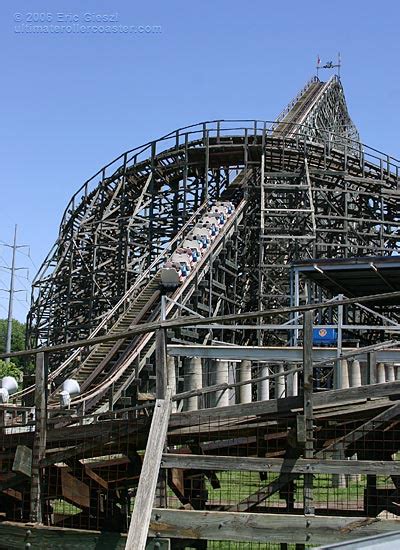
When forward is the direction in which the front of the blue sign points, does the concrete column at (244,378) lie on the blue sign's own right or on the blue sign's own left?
on the blue sign's own right

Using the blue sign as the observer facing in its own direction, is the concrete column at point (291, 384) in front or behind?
behind

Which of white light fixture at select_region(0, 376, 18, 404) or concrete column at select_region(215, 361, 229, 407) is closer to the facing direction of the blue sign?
the white light fixture

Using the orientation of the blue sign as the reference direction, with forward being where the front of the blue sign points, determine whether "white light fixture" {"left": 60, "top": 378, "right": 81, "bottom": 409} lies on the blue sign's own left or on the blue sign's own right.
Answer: on the blue sign's own right

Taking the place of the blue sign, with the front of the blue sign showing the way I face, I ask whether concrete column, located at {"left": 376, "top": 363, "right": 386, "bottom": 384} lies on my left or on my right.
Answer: on my left

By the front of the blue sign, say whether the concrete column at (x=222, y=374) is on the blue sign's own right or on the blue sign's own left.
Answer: on the blue sign's own right

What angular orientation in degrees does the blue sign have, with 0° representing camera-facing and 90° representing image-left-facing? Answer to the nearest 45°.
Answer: approximately 0°
